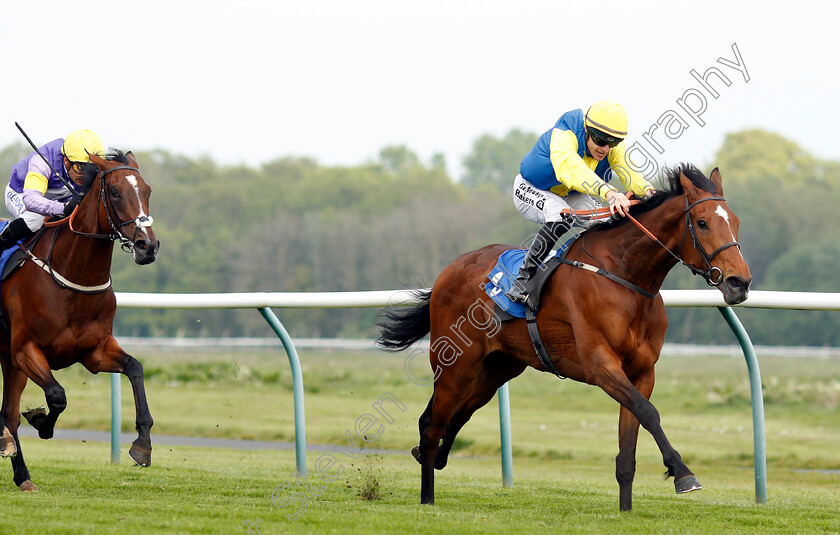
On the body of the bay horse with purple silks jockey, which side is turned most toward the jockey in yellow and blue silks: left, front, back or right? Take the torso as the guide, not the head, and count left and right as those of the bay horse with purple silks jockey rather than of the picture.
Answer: front

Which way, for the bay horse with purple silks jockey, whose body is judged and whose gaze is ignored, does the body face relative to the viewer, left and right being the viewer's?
facing the viewer and to the right of the viewer

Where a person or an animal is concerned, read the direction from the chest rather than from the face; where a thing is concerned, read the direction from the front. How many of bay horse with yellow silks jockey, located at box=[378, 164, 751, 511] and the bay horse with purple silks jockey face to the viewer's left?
0

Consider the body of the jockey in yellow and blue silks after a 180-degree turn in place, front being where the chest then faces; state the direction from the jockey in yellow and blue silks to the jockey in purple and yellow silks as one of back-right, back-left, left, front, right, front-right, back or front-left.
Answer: front-left

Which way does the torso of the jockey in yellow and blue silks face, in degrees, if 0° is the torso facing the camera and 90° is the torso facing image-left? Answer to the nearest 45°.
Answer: approximately 315°

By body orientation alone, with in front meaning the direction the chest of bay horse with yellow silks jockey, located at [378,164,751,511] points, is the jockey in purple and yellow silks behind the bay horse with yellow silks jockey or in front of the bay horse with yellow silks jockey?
behind

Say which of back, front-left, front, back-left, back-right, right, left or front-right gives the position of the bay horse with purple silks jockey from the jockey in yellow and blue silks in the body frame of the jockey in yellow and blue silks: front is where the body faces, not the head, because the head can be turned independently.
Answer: back-right

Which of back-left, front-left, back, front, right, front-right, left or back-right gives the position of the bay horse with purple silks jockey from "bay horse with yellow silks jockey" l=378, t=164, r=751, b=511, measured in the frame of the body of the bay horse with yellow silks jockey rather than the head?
back-right
